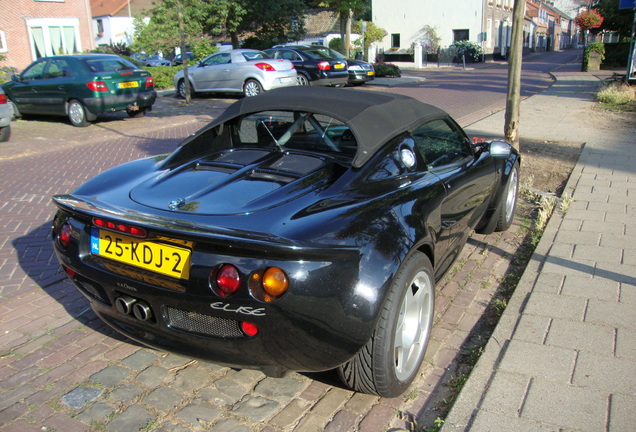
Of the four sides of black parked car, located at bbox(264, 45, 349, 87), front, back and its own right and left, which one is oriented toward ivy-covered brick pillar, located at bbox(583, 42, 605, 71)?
right

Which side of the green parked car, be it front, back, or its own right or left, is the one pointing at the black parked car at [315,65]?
right

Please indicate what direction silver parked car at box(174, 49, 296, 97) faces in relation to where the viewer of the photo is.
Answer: facing away from the viewer and to the left of the viewer

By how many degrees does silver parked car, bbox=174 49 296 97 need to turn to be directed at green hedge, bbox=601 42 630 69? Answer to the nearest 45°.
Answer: approximately 90° to its right

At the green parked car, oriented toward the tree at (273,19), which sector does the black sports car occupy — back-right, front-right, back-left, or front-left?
back-right
